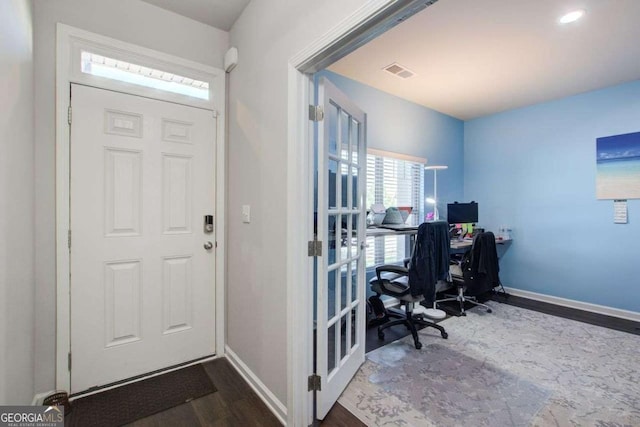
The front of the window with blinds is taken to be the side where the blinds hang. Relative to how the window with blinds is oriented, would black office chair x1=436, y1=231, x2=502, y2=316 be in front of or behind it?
in front

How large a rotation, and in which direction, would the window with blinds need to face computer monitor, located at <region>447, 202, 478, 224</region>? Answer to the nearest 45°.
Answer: approximately 90° to its left

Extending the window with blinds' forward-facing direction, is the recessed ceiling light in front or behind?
in front

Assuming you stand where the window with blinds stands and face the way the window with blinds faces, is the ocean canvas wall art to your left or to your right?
on your left

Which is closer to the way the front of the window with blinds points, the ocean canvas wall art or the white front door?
the ocean canvas wall art

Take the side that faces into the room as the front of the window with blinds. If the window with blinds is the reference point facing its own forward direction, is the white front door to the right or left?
on its right

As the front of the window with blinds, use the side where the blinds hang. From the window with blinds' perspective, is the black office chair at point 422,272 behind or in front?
in front

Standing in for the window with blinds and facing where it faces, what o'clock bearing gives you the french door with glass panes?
The french door with glass panes is roughly at 2 o'clock from the window with blinds.

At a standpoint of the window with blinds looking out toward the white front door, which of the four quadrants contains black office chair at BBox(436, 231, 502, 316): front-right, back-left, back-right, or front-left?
back-left

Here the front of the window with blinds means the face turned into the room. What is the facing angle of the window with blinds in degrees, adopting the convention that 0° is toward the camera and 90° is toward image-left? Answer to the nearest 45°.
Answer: approximately 315°
